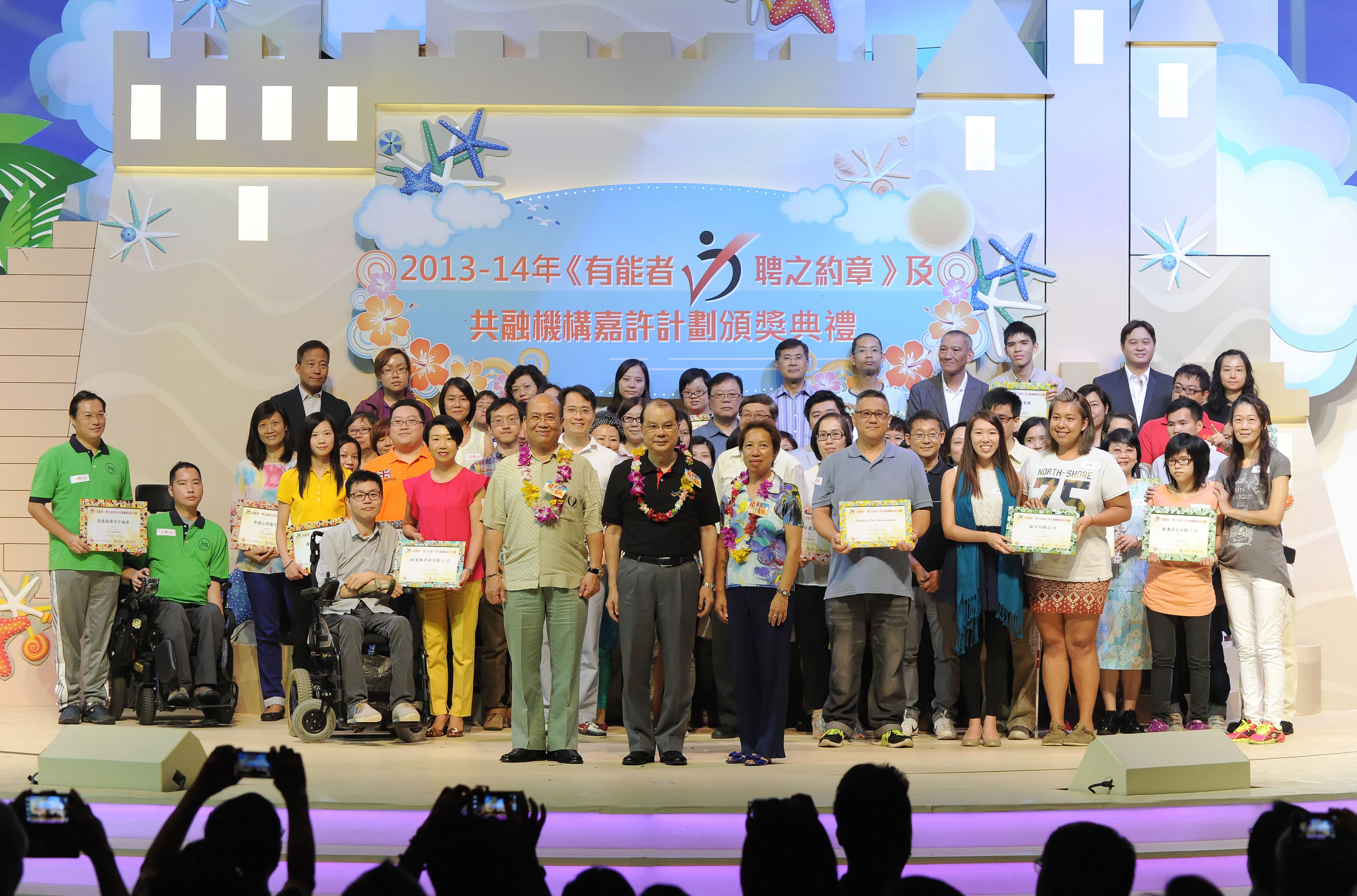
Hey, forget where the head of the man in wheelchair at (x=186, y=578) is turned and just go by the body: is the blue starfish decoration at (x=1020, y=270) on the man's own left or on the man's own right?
on the man's own left

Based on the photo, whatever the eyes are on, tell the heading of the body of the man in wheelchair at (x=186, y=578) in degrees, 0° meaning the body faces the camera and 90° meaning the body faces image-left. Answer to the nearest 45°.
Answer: approximately 0°

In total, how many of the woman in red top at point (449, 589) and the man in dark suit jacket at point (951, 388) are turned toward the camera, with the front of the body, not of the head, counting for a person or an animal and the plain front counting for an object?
2

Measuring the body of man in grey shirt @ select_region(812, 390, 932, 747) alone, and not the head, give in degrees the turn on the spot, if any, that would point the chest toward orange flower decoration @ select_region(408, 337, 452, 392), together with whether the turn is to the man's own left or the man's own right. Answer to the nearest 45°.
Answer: approximately 135° to the man's own right

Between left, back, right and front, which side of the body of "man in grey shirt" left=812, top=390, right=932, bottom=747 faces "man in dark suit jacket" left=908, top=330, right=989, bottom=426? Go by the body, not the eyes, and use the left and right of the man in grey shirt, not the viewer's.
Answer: back

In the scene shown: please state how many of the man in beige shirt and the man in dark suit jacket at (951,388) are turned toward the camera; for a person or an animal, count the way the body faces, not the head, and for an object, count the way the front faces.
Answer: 2

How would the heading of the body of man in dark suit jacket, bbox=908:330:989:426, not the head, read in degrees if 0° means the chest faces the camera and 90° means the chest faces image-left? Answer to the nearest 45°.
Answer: approximately 0°

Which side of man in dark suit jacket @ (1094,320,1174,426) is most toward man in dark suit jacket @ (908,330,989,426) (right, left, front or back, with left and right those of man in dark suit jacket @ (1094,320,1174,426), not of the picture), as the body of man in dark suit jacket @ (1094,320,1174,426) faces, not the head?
right

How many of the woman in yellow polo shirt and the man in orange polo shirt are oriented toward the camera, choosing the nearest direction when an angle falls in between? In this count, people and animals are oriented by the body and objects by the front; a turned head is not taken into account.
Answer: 2
